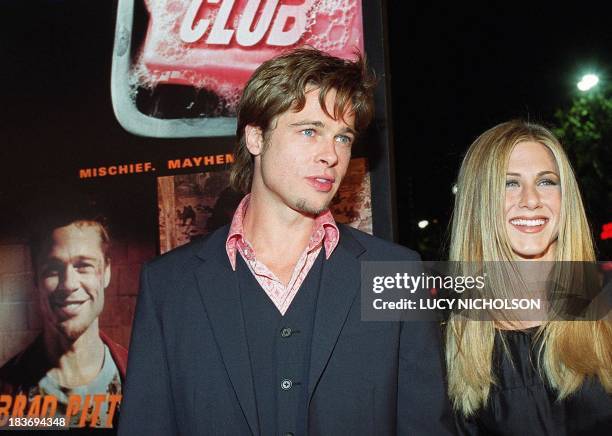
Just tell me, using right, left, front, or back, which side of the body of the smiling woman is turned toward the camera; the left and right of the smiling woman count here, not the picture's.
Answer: front

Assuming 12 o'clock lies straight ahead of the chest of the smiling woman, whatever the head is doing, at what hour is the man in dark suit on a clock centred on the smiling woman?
The man in dark suit is roughly at 2 o'clock from the smiling woman.

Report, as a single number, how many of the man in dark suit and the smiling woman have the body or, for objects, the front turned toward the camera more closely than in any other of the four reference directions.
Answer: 2

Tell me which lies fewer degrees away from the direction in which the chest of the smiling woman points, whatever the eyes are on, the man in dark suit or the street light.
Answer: the man in dark suit

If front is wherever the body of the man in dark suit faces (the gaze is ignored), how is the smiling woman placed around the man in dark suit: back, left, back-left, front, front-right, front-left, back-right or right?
left

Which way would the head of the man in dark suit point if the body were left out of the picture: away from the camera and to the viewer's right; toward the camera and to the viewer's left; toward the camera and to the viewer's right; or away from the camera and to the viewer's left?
toward the camera and to the viewer's right

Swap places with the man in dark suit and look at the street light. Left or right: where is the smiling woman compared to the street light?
right

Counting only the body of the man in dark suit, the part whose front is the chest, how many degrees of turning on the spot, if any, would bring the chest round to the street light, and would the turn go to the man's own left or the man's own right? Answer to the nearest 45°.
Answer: approximately 135° to the man's own left

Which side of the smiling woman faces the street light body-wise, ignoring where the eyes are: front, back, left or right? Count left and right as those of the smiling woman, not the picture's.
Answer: back
